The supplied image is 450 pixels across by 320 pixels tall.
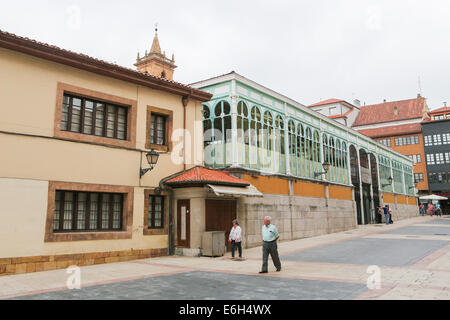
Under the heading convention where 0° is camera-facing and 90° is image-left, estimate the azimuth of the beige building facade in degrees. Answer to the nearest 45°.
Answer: approximately 315°
